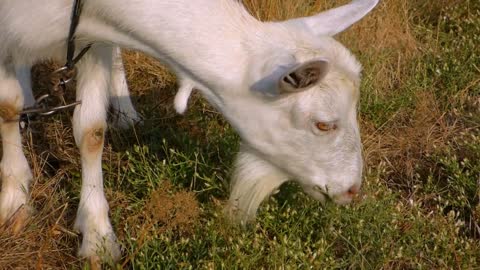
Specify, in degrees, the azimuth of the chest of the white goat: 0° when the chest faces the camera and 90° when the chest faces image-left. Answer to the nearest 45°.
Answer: approximately 270°
